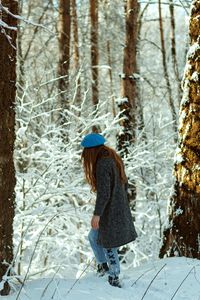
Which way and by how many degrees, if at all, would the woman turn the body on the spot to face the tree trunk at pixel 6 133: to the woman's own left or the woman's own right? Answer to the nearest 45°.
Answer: approximately 45° to the woman's own left

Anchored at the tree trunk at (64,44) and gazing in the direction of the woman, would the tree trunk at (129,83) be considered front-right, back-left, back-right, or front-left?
front-left

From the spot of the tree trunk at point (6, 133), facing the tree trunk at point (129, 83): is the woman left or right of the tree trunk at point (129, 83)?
right

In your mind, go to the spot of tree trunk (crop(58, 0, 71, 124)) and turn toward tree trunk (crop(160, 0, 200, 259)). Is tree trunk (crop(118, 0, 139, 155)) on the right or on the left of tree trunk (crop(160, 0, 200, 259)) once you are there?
left

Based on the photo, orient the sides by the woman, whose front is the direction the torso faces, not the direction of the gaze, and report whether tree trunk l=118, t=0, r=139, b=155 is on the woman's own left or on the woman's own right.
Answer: on the woman's own right

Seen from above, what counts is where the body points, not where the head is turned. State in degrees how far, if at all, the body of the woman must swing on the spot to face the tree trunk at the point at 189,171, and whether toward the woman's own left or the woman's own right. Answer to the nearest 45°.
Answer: approximately 135° to the woman's own right
